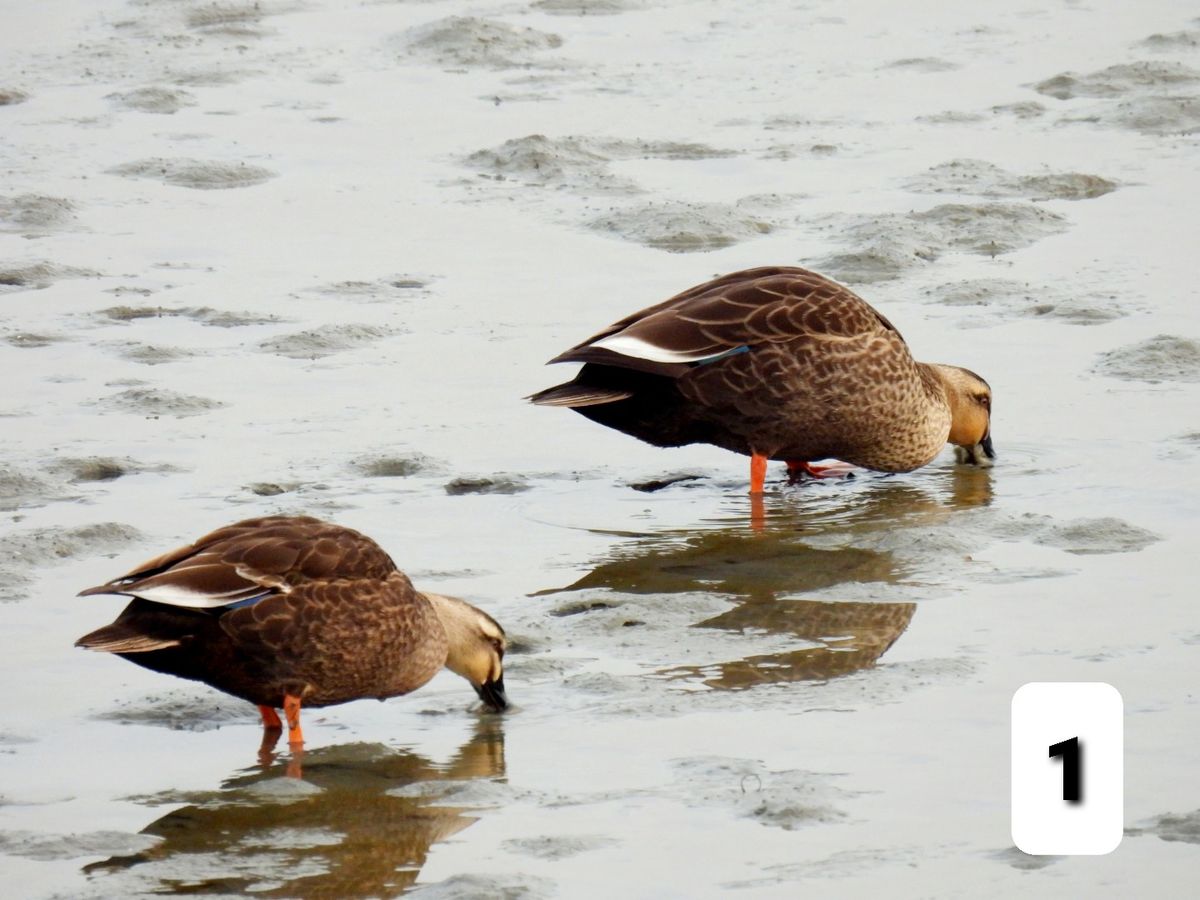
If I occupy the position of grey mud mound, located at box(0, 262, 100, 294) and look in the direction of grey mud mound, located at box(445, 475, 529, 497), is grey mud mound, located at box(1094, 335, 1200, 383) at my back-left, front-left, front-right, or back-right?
front-left

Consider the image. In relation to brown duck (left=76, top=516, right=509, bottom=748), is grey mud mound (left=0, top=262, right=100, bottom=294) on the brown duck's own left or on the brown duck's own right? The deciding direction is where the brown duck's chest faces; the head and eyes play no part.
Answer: on the brown duck's own left

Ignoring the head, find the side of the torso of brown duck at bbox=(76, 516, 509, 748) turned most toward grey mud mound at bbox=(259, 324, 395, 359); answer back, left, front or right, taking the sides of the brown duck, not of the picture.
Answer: left

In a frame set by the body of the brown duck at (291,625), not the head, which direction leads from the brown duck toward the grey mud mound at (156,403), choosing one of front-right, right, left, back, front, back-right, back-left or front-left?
left

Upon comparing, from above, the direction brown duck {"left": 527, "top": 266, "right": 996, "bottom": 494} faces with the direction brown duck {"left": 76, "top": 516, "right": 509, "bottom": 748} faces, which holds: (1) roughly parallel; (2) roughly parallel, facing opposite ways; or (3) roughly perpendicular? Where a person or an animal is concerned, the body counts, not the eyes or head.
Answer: roughly parallel

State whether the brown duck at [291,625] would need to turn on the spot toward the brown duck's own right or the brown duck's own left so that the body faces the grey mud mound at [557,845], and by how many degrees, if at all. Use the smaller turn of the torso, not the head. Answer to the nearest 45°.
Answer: approximately 45° to the brown duck's own right

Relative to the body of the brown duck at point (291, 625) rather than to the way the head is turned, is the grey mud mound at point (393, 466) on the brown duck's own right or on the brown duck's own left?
on the brown duck's own left

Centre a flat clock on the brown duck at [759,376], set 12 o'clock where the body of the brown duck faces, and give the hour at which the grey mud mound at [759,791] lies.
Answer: The grey mud mound is roughly at 3 o'clock from the brown duck.

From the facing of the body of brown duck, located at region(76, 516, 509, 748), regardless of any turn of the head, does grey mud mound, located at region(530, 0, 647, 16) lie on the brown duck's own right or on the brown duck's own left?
on the brown duck's own left

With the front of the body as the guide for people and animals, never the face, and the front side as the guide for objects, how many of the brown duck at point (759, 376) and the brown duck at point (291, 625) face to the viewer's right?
2

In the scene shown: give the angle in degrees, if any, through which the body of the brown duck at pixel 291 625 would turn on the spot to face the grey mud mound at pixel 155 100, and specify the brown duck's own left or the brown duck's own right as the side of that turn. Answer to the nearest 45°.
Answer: approximately 90° to the brown duck's own left

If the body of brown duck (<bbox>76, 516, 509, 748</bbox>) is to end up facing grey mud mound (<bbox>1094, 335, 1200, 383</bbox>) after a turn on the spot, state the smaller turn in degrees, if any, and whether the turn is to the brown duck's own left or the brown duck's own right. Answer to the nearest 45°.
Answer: approximately 45° to the brown duck's own left

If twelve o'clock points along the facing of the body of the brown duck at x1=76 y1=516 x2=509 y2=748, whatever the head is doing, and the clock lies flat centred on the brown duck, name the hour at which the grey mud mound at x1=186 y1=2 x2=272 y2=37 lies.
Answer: The grey mud mound is roughly at 9 o'clock from the brown duck.

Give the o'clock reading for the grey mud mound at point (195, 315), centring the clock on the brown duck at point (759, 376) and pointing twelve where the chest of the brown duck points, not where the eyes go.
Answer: The grey mud mound is roughly at 7 o'clock from the brown duck.

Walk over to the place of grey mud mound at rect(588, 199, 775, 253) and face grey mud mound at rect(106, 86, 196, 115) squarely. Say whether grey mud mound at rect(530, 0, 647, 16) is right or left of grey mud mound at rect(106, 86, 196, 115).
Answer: right

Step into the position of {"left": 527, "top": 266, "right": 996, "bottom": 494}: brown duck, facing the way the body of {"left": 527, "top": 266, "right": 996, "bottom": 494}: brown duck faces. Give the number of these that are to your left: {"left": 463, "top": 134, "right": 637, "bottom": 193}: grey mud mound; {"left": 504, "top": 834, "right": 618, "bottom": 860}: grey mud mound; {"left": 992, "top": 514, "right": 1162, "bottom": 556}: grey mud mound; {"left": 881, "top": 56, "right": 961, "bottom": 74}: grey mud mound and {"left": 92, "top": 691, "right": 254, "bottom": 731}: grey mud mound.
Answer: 2

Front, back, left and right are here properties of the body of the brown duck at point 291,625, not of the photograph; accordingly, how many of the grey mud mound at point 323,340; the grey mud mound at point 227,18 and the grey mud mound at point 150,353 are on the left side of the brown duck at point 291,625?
3

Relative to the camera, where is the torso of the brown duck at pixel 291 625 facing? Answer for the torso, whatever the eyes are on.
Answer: to the viewer's right

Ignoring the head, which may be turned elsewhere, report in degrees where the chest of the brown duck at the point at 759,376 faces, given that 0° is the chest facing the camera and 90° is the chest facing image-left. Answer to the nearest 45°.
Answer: approximately 270°

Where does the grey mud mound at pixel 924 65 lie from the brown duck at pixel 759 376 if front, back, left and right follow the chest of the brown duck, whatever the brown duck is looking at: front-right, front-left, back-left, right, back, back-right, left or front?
left
